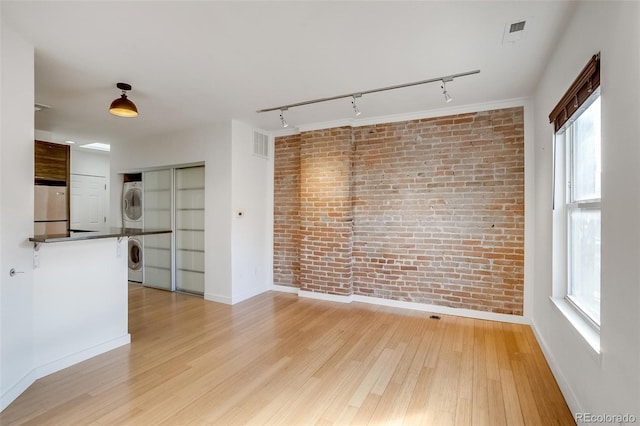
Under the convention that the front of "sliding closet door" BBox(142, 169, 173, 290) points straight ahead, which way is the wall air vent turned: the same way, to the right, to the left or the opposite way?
to the left

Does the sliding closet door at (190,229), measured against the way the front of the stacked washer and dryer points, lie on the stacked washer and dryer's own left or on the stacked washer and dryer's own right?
on the stacked washer and dryer's own left

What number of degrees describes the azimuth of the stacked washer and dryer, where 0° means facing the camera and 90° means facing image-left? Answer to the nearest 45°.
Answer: approximately 45°

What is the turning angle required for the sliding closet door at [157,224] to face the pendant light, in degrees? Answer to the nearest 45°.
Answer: approximately 45° to its left

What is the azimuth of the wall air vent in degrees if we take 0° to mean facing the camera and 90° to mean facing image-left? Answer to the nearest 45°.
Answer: approximately 315°

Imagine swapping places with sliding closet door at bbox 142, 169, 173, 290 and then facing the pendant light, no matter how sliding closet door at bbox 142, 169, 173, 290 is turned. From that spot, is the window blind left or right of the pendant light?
left

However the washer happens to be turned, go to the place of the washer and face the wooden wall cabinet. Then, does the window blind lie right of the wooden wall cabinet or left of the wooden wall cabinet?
left

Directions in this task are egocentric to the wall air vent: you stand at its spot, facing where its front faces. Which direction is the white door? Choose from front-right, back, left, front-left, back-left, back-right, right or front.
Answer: back
